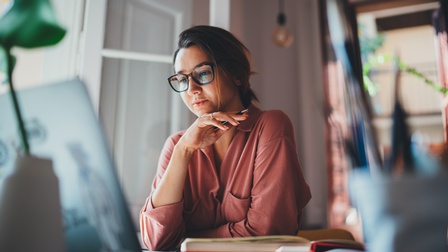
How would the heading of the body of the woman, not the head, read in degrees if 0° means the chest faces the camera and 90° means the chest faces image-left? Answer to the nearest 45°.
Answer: approximately 45°

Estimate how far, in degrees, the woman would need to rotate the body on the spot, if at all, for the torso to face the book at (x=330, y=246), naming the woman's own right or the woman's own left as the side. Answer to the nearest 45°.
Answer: approximately 45° to the woman's own left

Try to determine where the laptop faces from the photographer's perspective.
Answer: facing away from the viewer and to the right of the viewer

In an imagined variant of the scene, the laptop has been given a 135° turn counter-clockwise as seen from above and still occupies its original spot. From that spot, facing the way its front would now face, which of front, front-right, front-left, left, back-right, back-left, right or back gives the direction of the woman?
back-right
